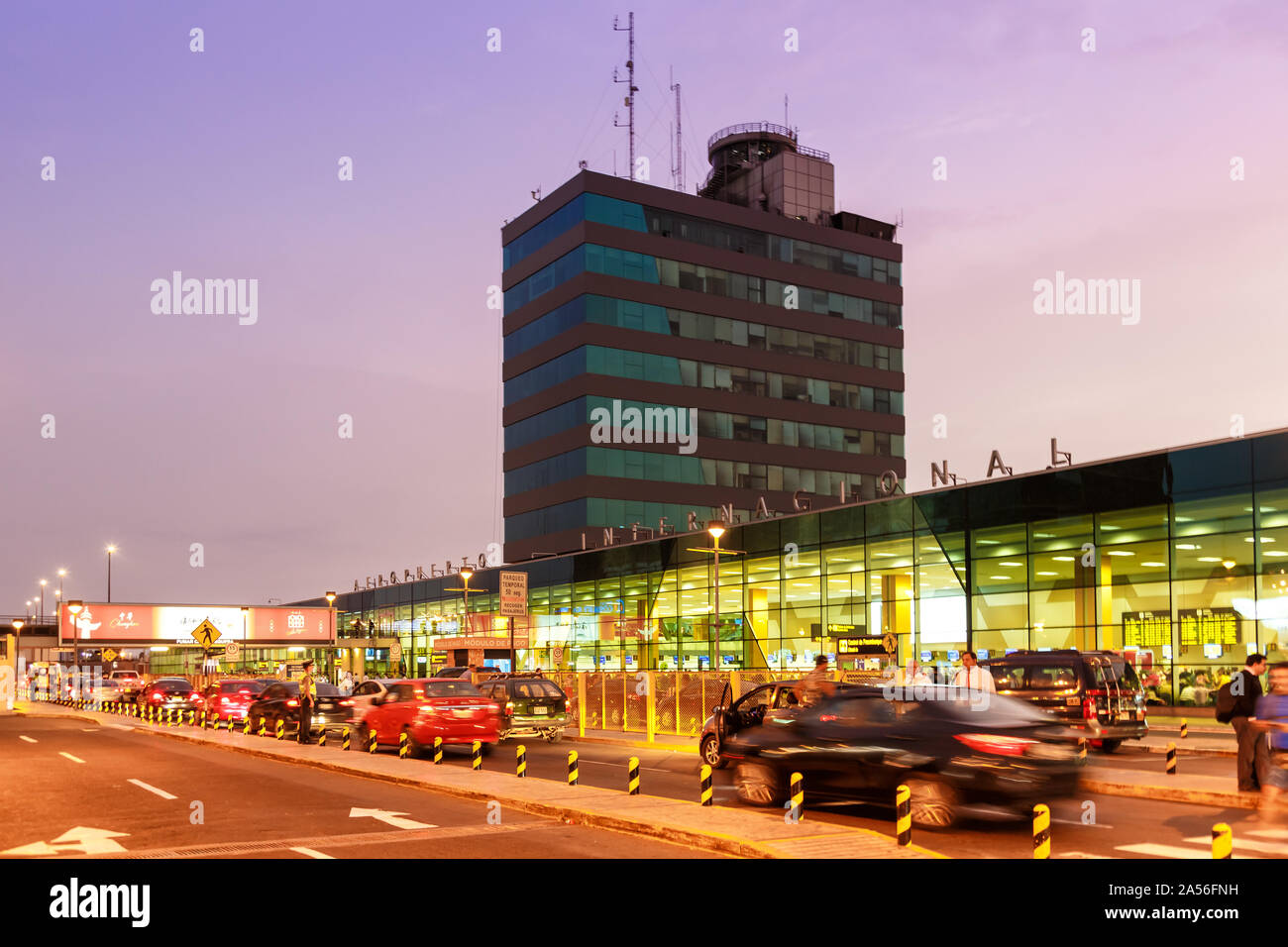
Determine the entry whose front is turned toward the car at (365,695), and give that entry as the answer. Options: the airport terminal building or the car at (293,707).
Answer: the airport terminal building

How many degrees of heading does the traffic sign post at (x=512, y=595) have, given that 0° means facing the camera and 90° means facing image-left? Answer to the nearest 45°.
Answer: approximately 0°

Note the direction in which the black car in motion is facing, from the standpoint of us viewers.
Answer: facing away from the viewer and to the left of the viewer

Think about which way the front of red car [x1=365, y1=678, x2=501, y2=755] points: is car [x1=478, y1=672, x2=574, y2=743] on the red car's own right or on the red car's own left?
on the red car's own right

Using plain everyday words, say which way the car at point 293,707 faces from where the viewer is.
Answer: facing away from the viewer and to the left of the viewer

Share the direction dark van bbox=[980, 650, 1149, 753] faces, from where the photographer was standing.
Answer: facing away from the viewer and to the left of the viewer

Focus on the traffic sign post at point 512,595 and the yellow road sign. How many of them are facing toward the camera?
2

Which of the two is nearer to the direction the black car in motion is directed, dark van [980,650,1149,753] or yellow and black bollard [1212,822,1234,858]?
the dark van

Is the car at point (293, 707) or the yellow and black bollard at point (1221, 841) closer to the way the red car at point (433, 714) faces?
the car

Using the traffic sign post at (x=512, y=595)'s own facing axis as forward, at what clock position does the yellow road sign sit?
The yellow road sign is roughly at 3 o'clock from the traffic sign post.
